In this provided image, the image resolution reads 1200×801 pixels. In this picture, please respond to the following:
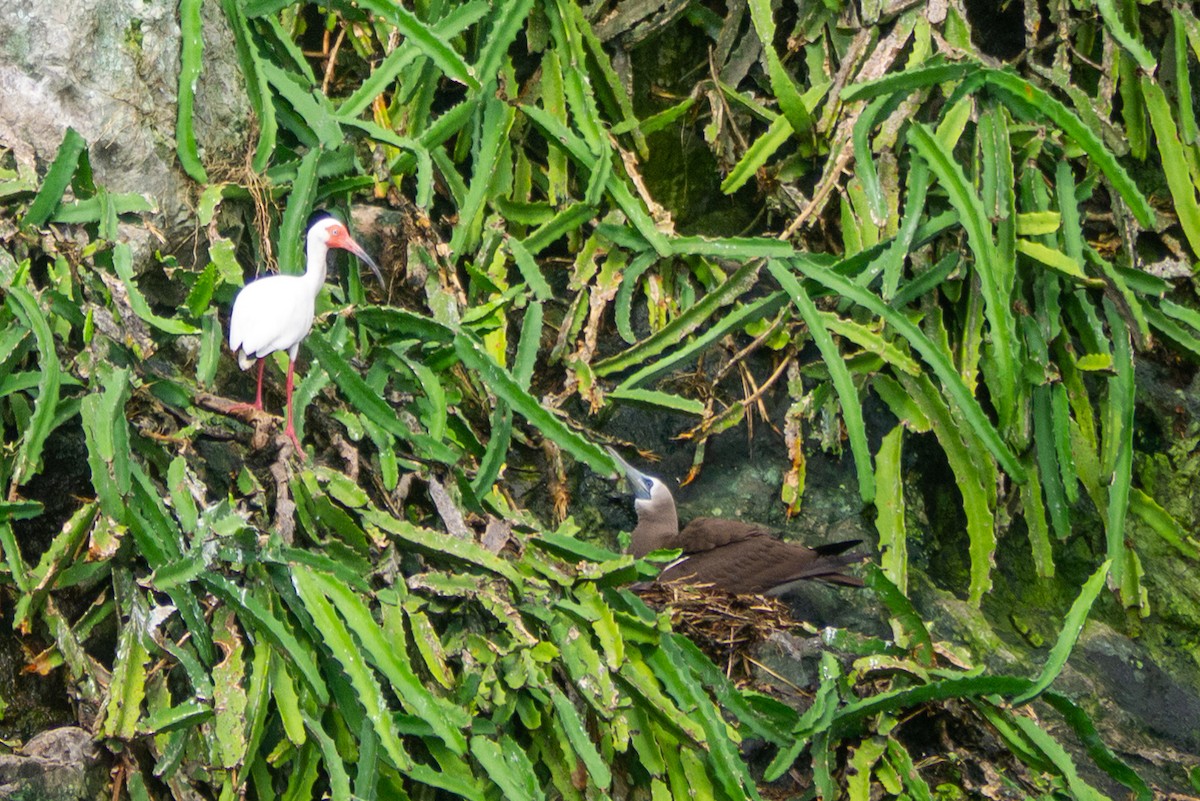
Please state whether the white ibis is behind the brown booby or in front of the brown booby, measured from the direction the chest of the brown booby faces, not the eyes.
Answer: in front

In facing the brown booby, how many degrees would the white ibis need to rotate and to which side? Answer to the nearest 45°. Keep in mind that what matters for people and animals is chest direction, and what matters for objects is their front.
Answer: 0° — it already faces it

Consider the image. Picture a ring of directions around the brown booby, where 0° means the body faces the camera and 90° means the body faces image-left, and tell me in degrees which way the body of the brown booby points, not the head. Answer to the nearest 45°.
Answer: approximately 90°

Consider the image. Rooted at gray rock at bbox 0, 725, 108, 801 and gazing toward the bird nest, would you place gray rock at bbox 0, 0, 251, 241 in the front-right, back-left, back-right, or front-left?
front-left

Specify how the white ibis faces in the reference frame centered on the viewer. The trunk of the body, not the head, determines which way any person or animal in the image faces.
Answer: facing to the right of the viewer

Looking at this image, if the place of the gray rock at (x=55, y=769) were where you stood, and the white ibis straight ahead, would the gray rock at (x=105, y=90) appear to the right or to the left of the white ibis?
left

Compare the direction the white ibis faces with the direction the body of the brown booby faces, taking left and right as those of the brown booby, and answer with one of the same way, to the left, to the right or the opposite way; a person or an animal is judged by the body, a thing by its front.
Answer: the opposite way

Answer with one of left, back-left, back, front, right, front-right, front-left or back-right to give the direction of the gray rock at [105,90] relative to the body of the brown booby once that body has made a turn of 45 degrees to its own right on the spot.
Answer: front-left

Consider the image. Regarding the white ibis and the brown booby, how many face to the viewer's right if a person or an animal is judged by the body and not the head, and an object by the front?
1

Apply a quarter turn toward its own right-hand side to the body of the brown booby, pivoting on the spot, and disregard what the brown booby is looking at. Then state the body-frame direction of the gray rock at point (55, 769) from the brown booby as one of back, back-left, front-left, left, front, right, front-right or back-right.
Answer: back-left
